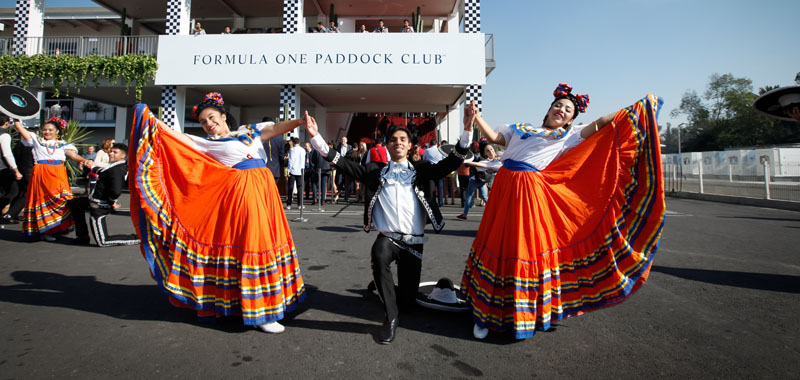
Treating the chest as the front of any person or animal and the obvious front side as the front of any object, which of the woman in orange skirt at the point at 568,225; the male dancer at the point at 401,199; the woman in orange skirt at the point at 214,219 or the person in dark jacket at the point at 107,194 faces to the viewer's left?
the person in dark jacket

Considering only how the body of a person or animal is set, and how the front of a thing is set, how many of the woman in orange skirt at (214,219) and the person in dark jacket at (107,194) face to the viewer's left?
1

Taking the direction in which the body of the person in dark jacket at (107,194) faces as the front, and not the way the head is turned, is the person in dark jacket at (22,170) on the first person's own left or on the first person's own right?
on the first person's own right

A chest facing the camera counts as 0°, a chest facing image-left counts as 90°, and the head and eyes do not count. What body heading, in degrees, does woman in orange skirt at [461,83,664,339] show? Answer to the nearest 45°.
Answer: approximately 0°

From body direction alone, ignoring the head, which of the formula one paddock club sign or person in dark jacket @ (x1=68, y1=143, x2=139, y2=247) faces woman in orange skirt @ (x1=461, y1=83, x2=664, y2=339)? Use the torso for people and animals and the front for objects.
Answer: the formula one paddock club sign

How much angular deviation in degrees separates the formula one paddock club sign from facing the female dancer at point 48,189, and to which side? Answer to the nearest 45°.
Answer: approximately 45° to its right

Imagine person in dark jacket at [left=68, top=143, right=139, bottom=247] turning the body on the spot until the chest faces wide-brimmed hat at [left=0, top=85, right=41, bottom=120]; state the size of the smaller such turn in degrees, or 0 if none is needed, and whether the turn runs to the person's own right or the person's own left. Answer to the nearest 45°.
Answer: approximately 45° to the person's own right

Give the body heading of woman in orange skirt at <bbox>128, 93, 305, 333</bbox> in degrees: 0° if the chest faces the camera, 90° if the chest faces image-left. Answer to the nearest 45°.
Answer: approximately 0°

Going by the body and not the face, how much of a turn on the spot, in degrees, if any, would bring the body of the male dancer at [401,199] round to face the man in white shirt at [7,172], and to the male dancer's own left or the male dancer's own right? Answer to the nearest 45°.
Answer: approximately 135° to the male dancer's own right

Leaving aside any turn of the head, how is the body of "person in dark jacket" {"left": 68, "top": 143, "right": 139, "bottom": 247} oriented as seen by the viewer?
to the viewer's left

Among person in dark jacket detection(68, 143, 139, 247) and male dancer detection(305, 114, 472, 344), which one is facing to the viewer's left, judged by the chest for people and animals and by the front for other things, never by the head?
the person in dark jacket
